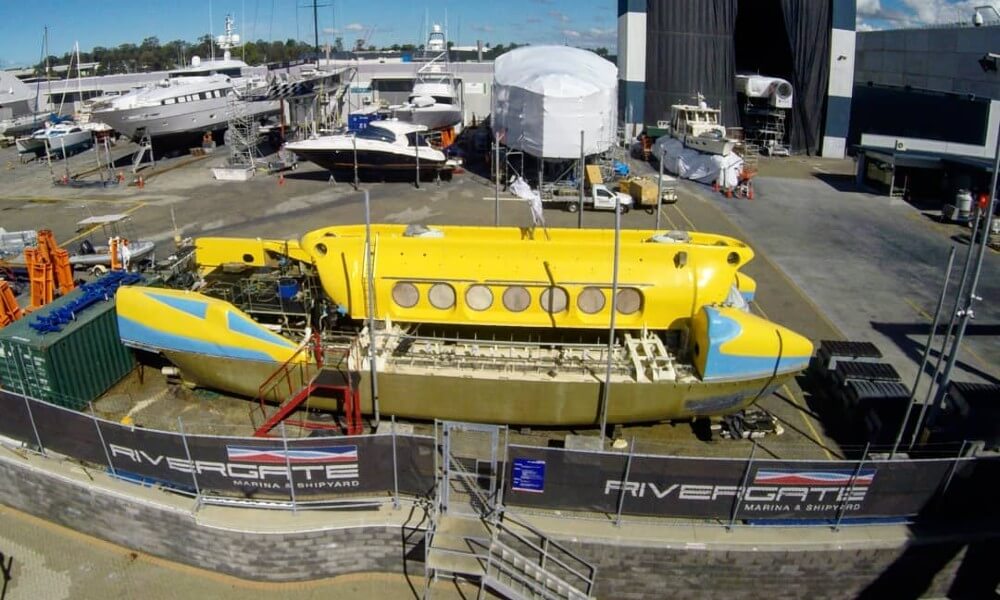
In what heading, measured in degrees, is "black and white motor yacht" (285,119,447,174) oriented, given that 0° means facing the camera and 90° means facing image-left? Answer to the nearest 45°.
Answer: approximately 90°

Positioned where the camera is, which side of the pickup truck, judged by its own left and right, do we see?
right

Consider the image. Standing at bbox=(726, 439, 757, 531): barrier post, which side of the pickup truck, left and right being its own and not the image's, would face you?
right

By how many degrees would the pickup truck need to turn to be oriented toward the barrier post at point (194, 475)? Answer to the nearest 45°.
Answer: approximately 90° to its right
